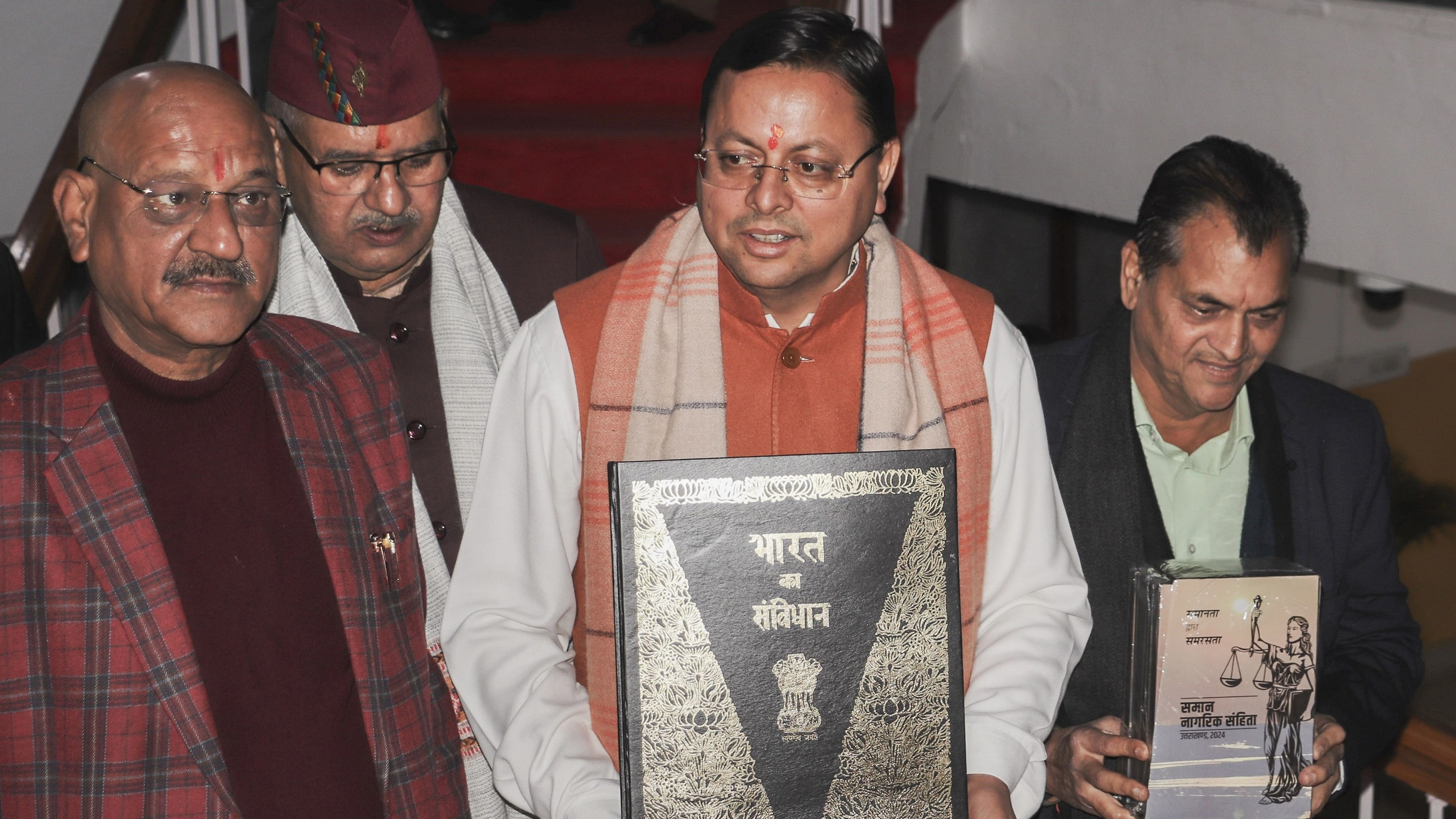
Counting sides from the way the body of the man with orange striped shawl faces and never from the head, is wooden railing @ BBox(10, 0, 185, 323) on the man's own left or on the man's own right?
on the man's own right

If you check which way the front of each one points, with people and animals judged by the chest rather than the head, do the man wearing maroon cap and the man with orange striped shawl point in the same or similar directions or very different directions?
same or similar directions

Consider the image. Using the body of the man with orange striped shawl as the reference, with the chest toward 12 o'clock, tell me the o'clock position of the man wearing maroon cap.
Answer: The man wearing maroon cap is roughly at 4 o'clock from the man with orange striped shawl.

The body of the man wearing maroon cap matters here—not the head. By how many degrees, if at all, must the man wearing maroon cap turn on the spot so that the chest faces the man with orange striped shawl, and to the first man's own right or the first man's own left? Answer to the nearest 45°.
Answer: approximately 45° to the first man's own left

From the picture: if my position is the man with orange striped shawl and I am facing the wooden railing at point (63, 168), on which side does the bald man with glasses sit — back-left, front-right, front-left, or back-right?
front-left

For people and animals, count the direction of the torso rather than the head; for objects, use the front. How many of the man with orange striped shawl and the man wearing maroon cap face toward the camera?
2

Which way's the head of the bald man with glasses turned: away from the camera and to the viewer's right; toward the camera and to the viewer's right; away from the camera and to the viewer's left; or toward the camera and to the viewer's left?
toward the camera and to the viewer's right

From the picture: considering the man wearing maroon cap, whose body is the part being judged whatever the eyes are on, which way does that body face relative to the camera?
toward the camera

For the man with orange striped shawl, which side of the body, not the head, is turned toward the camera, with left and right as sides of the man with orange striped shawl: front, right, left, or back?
front

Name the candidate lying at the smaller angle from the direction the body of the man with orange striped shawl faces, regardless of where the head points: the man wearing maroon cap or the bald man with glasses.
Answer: the bald man with glasses

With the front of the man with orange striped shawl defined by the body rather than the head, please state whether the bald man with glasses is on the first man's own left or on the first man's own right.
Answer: on the first man's own right

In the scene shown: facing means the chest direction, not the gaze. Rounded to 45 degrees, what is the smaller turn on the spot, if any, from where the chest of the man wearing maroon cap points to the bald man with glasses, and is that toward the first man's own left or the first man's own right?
approximately 45° to the first man's own right

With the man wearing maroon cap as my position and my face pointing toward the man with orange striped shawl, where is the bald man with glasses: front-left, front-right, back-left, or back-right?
front-right

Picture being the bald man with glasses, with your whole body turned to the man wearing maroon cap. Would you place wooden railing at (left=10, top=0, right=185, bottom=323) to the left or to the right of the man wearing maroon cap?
left

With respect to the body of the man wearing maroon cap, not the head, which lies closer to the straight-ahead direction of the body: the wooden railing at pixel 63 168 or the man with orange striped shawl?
the man with orange striped shawl

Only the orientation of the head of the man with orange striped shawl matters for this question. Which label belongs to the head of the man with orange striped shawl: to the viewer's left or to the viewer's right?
to the viewer's left
